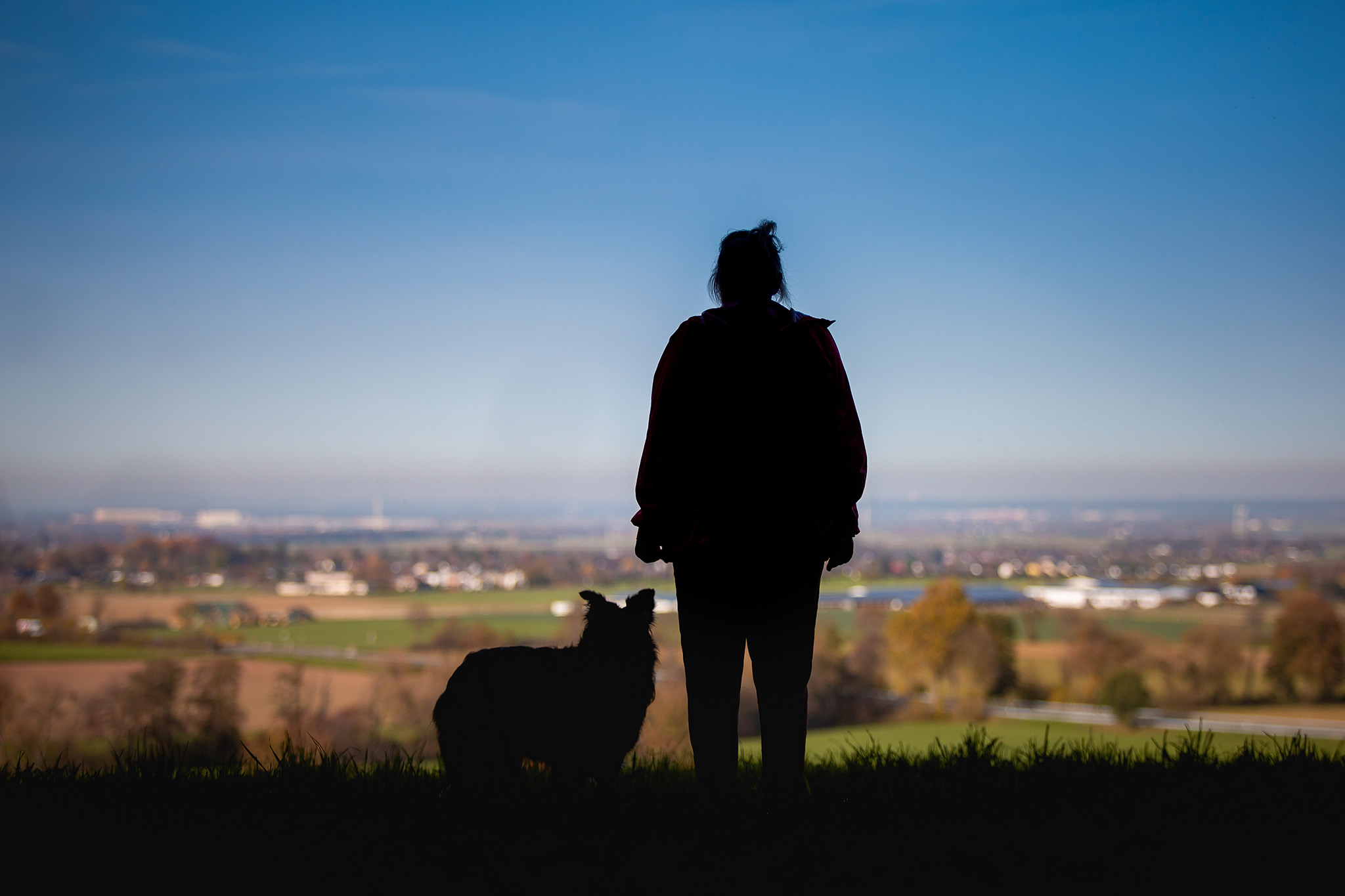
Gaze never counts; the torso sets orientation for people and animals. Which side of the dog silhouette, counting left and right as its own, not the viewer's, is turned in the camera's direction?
right

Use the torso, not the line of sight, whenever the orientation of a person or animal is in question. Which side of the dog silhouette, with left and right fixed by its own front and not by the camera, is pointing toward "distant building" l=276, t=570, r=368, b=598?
left
